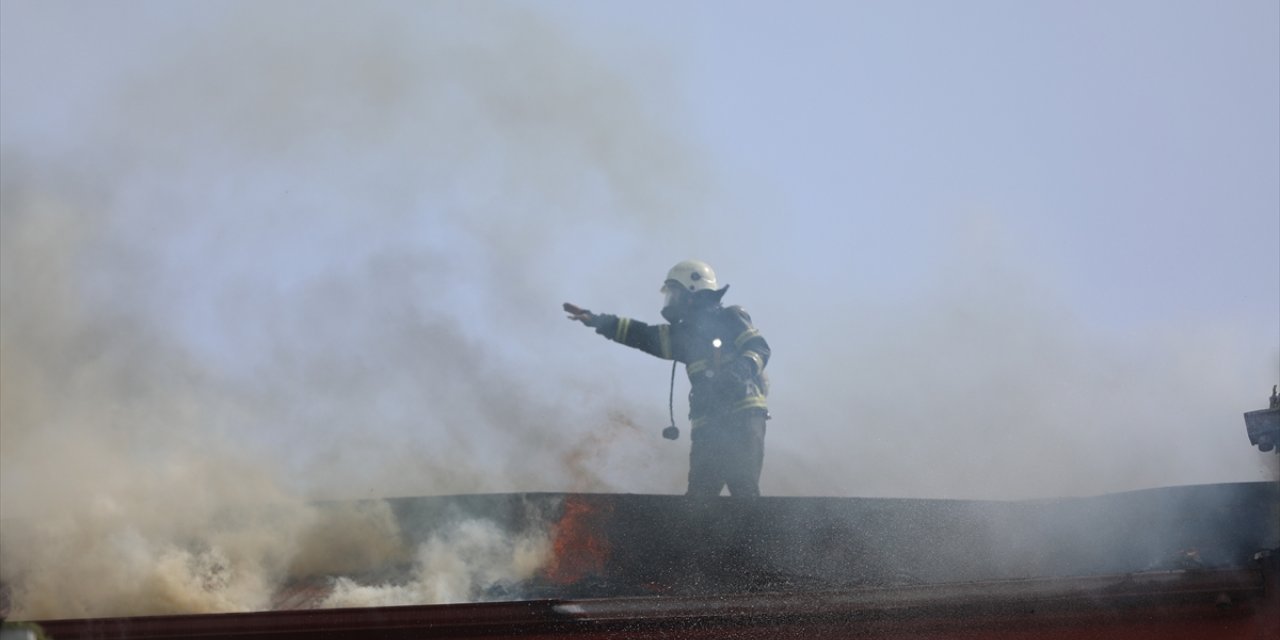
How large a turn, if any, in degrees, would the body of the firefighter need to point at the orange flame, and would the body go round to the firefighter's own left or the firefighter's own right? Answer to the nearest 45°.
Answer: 0° — they already face it

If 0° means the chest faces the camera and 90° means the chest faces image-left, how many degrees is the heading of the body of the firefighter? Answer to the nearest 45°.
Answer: approximately 45°
